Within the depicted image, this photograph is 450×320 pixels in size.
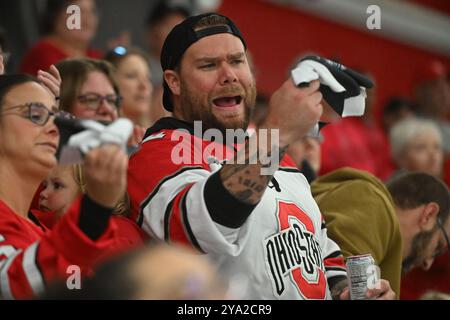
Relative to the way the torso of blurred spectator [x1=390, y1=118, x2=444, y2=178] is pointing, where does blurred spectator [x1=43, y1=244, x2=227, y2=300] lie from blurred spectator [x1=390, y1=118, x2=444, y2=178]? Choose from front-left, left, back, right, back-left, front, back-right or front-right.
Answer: front-right

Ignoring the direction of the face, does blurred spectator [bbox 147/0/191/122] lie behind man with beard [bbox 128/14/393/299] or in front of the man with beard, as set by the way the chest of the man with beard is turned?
behind

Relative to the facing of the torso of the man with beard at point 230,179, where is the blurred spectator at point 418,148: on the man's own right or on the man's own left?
on the man's own left

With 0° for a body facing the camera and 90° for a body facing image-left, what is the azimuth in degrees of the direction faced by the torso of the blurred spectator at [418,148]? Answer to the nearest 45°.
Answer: approximately 315°

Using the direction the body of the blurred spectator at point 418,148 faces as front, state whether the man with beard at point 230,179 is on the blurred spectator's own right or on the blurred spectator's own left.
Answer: on the blurred spectator's own right

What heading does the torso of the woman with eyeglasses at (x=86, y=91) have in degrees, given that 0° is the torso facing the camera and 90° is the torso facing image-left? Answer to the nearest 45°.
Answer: approximately 315°
